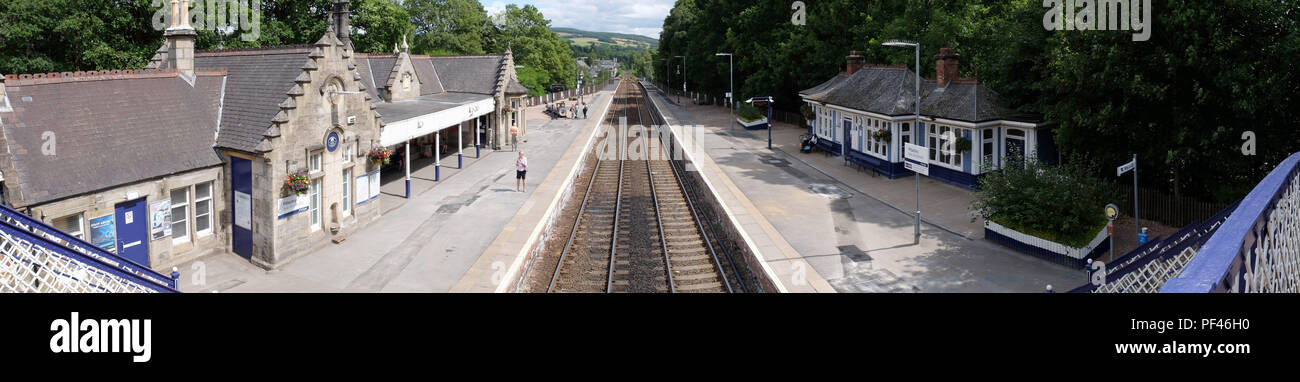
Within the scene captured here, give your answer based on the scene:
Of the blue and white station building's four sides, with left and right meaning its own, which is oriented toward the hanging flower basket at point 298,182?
front

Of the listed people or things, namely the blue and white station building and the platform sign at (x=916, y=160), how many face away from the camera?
0

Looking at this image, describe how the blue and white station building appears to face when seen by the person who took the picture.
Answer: facing the viewer and to the left of the viewer

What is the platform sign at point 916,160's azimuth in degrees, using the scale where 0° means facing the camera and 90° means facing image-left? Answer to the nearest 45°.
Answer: approximately 45°

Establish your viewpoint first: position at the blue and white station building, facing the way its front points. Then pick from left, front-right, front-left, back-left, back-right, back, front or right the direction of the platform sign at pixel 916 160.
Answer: front-left

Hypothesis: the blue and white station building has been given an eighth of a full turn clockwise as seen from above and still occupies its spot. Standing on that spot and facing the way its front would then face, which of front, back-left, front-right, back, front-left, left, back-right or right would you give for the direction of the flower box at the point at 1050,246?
left

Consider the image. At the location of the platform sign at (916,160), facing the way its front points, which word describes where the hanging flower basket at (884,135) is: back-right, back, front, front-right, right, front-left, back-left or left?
back-right
